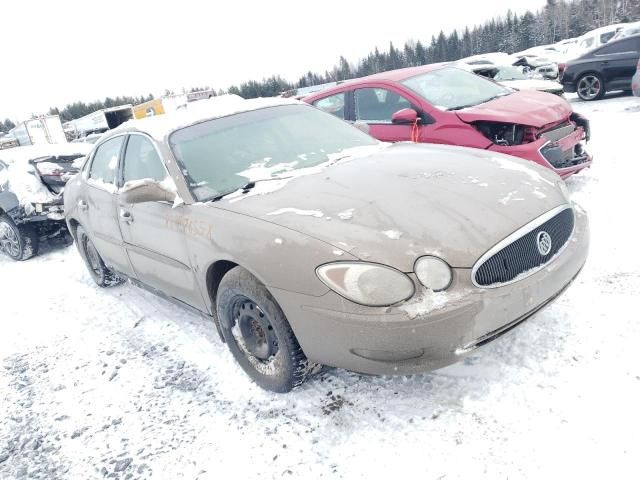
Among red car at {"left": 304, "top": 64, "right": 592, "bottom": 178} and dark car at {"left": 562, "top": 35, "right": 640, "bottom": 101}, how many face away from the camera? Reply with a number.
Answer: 0

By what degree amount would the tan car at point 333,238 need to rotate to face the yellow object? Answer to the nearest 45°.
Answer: approximately 135° to its left

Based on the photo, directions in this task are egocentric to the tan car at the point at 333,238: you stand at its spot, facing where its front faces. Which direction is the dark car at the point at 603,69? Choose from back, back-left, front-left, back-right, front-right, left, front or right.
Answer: left

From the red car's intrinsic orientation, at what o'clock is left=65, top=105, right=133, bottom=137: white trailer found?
The white trailer is roughly at 6 o'clock from the red car.

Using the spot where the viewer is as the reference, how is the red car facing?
facing the viewer and to the right of the viewer
